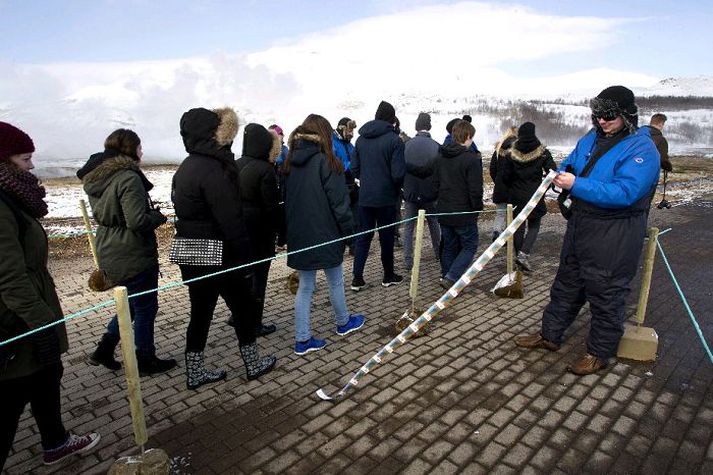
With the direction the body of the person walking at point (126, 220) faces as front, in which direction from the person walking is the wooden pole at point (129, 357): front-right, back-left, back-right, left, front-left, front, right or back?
back-right

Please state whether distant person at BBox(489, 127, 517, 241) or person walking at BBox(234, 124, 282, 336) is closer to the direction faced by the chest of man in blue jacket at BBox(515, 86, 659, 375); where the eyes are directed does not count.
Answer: the person walking

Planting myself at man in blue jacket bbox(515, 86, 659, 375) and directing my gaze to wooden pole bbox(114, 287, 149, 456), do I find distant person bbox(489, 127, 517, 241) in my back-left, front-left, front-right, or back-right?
back-right

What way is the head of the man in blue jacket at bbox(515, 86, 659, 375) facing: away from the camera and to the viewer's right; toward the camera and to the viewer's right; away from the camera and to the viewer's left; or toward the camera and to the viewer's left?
toward the camera and to the viewer's left

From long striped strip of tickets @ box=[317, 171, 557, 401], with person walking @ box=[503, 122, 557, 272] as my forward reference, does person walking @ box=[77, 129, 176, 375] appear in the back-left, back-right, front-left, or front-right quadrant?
back-left

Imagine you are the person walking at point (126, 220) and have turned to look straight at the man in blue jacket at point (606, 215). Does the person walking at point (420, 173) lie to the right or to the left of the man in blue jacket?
left

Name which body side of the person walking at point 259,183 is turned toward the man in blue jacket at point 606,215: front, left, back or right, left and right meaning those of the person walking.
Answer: right

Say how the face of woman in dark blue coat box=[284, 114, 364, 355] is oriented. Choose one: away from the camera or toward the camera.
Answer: away from the camera

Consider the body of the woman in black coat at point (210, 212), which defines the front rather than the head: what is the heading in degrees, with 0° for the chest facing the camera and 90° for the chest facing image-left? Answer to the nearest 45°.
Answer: approximately 225°

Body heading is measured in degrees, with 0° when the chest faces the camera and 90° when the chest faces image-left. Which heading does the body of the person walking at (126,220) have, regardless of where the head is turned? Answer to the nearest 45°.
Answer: approximately 225°

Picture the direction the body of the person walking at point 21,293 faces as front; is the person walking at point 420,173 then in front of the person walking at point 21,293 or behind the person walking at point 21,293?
in front

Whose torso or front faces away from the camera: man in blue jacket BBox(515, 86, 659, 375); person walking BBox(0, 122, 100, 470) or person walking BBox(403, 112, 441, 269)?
person walking BBox(403, 112, 441, 269)

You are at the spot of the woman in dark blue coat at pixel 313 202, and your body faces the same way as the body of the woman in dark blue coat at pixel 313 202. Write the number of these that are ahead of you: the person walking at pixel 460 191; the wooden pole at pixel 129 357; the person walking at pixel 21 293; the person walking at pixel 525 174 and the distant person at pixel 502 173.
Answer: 3

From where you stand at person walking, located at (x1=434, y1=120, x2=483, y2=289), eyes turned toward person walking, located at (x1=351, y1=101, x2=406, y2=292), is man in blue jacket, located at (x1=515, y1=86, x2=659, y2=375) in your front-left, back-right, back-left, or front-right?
back-left
